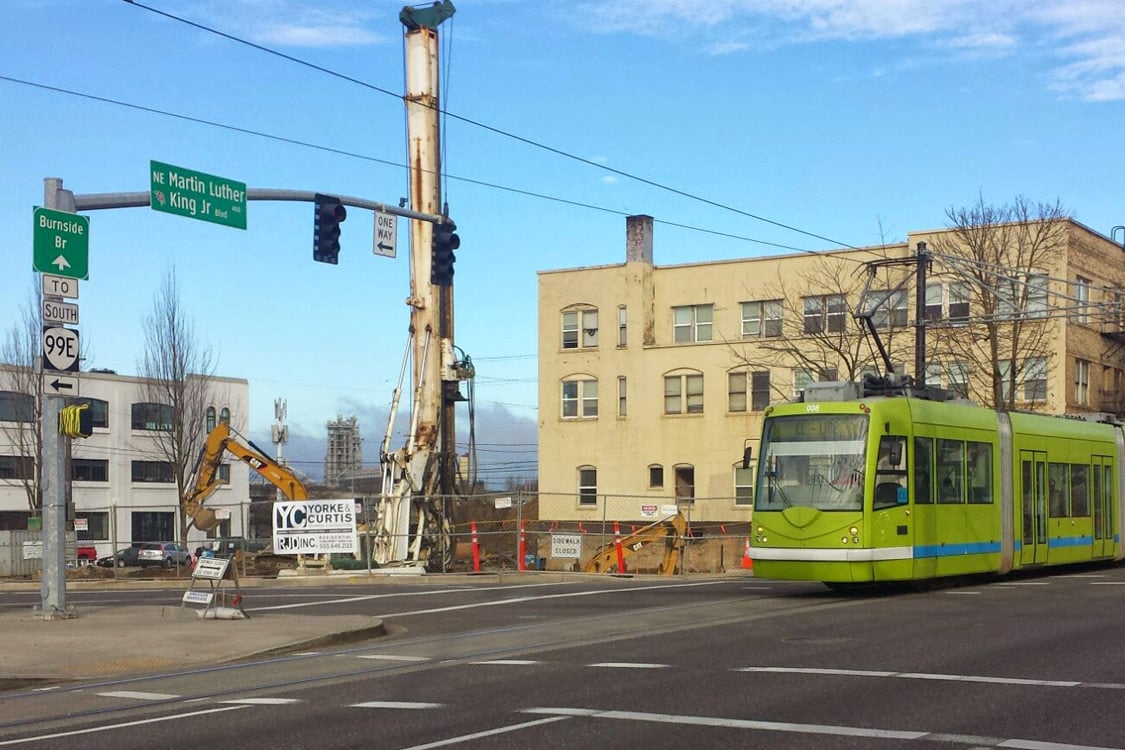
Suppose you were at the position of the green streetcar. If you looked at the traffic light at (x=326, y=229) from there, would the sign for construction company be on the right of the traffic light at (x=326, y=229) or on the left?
right

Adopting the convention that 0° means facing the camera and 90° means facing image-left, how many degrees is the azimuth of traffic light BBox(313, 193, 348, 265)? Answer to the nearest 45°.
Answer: approximately 315°

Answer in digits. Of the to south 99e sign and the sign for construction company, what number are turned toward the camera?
2

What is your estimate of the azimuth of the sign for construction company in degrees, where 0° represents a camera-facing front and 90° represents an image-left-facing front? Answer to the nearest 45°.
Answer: approximately 0°
